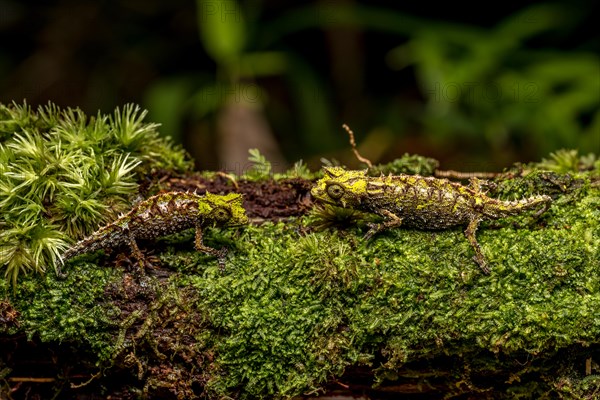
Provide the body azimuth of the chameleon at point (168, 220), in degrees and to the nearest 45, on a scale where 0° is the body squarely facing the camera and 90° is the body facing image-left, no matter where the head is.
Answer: approximately 270°

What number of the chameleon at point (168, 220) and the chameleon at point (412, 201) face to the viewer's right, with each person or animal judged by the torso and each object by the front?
1

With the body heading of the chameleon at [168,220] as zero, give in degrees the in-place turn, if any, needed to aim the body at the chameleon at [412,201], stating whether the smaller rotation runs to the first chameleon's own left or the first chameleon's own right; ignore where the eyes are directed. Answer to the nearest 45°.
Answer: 0° — it already faces it

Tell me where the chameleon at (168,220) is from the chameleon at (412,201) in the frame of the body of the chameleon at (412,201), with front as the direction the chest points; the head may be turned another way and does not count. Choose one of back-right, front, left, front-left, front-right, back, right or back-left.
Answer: front

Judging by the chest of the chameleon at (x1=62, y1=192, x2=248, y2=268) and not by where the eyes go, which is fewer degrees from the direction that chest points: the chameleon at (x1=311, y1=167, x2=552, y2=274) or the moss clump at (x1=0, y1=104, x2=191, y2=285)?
the chameleon

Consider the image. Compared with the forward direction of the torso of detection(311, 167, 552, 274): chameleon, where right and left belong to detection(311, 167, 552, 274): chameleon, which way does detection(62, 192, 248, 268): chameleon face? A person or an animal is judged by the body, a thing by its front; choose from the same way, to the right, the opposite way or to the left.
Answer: the opposite way

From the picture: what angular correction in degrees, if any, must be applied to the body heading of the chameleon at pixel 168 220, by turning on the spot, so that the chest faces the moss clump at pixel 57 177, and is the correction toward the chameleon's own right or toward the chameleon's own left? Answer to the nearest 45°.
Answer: approximately 180°

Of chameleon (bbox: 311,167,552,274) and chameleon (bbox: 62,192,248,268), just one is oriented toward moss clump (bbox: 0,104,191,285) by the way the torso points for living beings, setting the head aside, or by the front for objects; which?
chameleon (bbox: 311,167,552,274)

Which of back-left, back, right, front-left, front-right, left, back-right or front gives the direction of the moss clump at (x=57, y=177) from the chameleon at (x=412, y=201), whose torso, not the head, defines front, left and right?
front

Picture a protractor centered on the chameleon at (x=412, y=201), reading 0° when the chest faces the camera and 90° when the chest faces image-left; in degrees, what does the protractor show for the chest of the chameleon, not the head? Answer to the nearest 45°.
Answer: approximately 90°
